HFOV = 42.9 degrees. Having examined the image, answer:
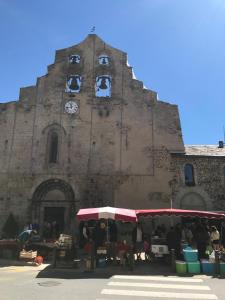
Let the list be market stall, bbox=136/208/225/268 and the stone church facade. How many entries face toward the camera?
2

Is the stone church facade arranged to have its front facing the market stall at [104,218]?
yes

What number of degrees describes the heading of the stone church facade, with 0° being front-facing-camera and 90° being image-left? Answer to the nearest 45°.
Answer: approximately 0°

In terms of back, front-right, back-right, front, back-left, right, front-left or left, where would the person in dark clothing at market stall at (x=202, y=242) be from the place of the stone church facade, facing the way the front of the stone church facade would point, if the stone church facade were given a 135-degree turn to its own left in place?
right

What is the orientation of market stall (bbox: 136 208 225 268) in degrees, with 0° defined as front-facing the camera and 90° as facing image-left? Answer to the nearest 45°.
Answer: approximately 0°

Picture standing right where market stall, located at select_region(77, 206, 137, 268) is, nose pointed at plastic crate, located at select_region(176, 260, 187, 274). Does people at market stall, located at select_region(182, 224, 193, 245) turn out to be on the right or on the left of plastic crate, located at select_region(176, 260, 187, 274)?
left

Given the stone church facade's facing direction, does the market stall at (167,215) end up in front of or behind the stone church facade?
in front
